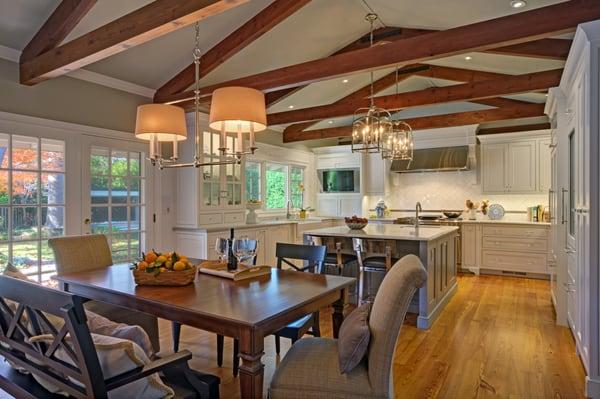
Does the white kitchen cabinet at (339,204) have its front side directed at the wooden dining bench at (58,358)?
yes

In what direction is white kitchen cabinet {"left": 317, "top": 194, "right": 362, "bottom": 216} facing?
toward the camera

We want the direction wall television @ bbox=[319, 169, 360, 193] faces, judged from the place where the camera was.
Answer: facing the viewer

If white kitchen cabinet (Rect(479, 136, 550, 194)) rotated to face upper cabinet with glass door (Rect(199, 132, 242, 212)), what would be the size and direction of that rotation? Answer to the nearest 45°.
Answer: approximately 45° to its right

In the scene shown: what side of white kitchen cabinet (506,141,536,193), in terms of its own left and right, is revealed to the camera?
front

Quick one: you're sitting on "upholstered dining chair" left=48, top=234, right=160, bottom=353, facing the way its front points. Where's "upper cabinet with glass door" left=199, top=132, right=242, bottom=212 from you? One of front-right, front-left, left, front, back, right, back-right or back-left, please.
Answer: left

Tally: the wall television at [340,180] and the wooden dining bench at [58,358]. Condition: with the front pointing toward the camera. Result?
1

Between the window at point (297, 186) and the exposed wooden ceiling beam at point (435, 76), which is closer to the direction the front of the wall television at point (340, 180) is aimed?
the exposed wooden ceiling beam

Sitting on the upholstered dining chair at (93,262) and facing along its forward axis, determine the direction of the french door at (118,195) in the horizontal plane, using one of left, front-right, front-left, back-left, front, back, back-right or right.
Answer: back-left

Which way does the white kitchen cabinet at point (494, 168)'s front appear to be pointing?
toward the camera

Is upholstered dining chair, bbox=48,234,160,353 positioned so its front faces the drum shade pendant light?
yes

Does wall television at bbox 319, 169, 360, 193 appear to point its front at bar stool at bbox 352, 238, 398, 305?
yes

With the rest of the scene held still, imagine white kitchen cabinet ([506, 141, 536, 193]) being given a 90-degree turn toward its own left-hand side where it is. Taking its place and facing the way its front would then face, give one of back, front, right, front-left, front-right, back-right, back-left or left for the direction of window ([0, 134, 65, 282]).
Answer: back-right

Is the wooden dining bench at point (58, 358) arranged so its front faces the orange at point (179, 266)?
yes

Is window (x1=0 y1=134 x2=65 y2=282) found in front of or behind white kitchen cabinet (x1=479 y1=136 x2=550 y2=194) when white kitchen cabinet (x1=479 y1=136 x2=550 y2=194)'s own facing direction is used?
in front

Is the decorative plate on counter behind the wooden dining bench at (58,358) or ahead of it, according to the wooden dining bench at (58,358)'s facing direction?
ahead
